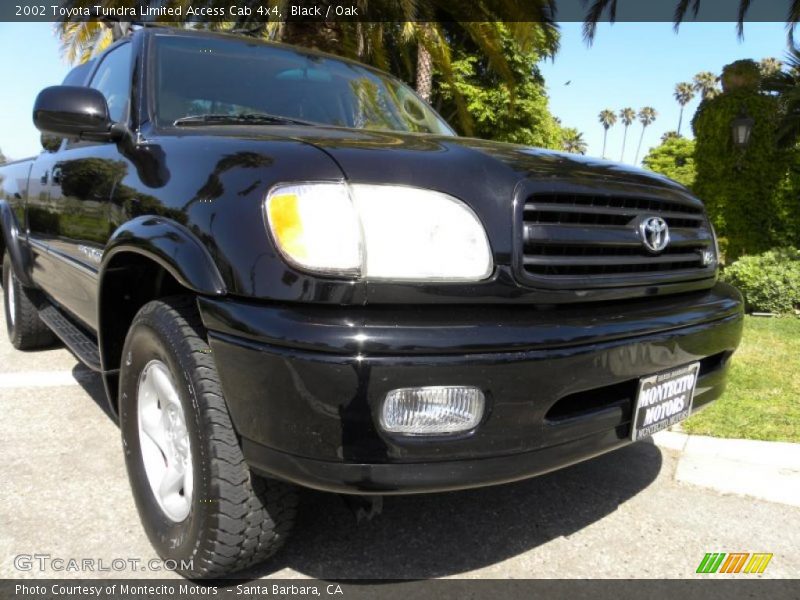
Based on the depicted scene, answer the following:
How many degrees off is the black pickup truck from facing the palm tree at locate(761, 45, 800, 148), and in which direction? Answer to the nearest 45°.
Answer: approximately 90° to its left

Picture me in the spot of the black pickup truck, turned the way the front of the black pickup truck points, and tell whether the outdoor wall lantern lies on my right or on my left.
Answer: on my left

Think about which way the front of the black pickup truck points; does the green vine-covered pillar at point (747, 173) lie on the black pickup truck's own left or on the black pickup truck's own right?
on the black pickup truck's own left

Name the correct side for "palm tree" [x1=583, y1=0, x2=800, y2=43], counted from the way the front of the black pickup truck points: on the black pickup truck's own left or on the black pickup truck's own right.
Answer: on the black pickup truck's own left

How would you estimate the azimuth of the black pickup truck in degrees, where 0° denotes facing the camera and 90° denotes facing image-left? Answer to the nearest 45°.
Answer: approximately 315°

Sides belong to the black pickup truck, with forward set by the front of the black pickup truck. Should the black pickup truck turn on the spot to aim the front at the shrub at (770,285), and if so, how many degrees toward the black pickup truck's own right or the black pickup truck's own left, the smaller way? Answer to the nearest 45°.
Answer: approximately 90° to the black pickup truck's own left
